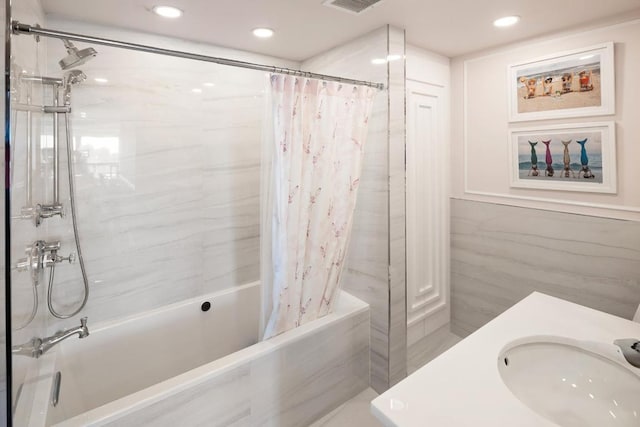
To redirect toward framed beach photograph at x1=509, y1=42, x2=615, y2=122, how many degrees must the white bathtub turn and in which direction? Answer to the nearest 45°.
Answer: approximately 45° to its left

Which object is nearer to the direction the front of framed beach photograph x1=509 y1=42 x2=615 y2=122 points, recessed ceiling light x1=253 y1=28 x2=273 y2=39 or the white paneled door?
the recessed ceiling light

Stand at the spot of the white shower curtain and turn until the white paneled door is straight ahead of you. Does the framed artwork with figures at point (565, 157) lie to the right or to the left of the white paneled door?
right

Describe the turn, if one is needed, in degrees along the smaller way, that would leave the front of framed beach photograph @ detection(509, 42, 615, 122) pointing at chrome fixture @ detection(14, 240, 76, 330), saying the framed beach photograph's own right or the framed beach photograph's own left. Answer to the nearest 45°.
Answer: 0° — it already faces it

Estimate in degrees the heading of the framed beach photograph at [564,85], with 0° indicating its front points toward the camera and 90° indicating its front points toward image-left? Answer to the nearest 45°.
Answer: approximately 45°

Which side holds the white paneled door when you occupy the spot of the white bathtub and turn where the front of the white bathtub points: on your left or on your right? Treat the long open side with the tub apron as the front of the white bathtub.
on your left
